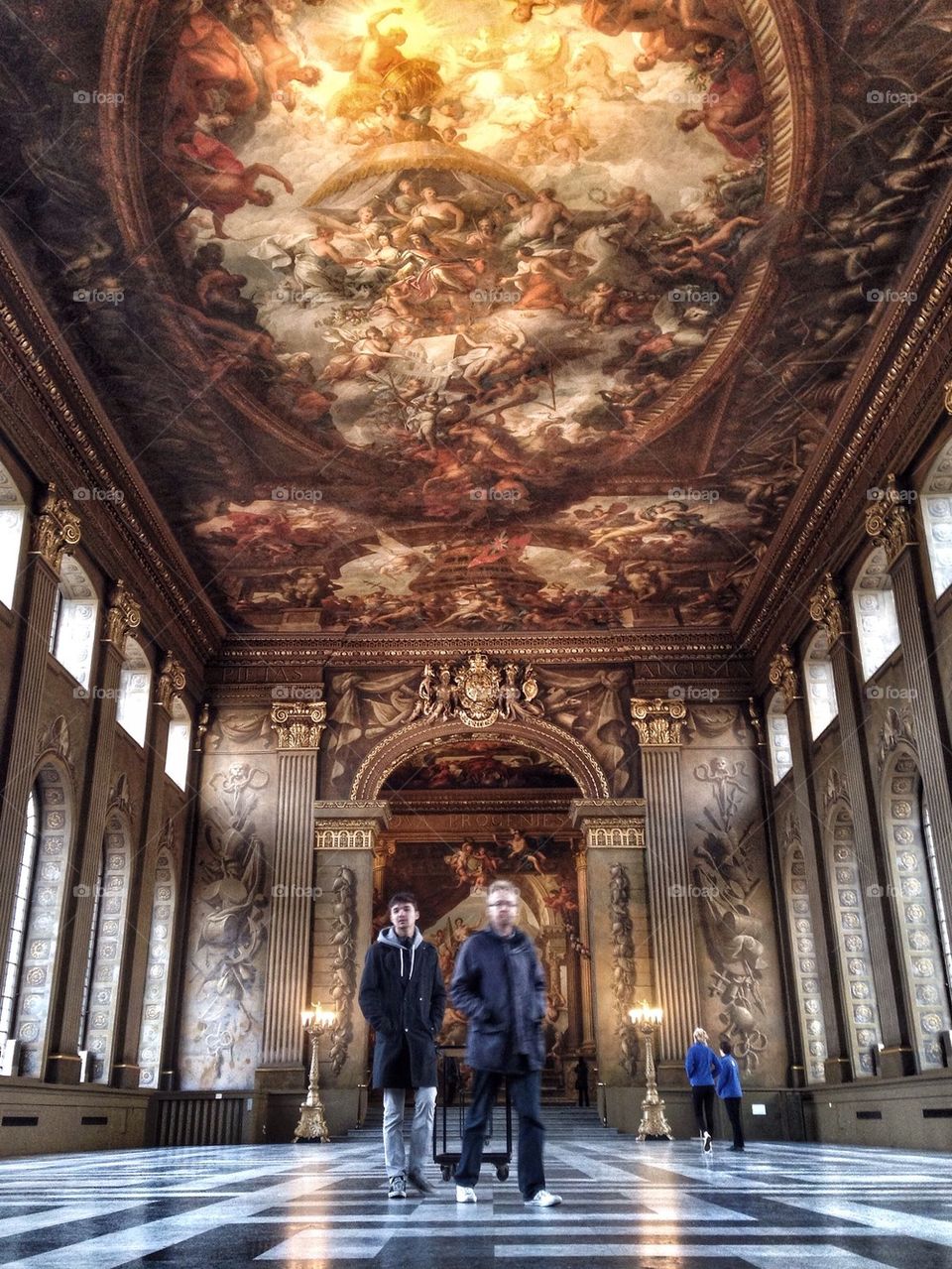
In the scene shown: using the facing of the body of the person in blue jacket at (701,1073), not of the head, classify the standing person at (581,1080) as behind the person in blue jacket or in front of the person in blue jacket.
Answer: in front

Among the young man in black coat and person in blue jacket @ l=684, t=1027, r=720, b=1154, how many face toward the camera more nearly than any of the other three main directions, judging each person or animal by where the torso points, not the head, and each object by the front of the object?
1

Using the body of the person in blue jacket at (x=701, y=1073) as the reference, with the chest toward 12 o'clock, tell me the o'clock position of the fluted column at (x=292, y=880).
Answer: The fluted column is roughly at 10 o'clock from the person in blue jacket.

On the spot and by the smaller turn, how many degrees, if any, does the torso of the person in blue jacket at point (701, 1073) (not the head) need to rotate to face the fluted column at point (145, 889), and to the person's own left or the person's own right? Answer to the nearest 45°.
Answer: approximately 90° to the person's own left

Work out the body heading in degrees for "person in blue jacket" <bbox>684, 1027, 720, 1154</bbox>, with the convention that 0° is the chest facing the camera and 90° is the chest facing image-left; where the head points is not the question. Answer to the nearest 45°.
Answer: approximately 180°

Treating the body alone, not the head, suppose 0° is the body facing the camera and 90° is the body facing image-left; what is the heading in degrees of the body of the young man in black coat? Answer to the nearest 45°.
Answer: approximately 0°

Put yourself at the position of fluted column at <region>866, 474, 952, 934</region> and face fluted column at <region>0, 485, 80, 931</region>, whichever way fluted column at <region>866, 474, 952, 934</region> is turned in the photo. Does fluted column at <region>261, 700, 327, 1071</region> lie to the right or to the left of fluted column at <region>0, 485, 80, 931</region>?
right

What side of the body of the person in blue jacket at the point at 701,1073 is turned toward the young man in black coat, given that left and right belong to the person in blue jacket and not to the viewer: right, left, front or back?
back

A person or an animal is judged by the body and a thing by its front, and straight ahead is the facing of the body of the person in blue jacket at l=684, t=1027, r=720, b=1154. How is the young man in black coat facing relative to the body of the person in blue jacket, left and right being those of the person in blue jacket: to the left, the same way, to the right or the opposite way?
the opposite way

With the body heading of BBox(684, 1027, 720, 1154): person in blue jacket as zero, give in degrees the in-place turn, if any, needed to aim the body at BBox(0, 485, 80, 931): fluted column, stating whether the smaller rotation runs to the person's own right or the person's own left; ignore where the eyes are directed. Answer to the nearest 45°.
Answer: approximately 90° to the person's own left

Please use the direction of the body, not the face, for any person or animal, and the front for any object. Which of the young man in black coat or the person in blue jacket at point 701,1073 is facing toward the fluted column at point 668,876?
the person in blue jacket
